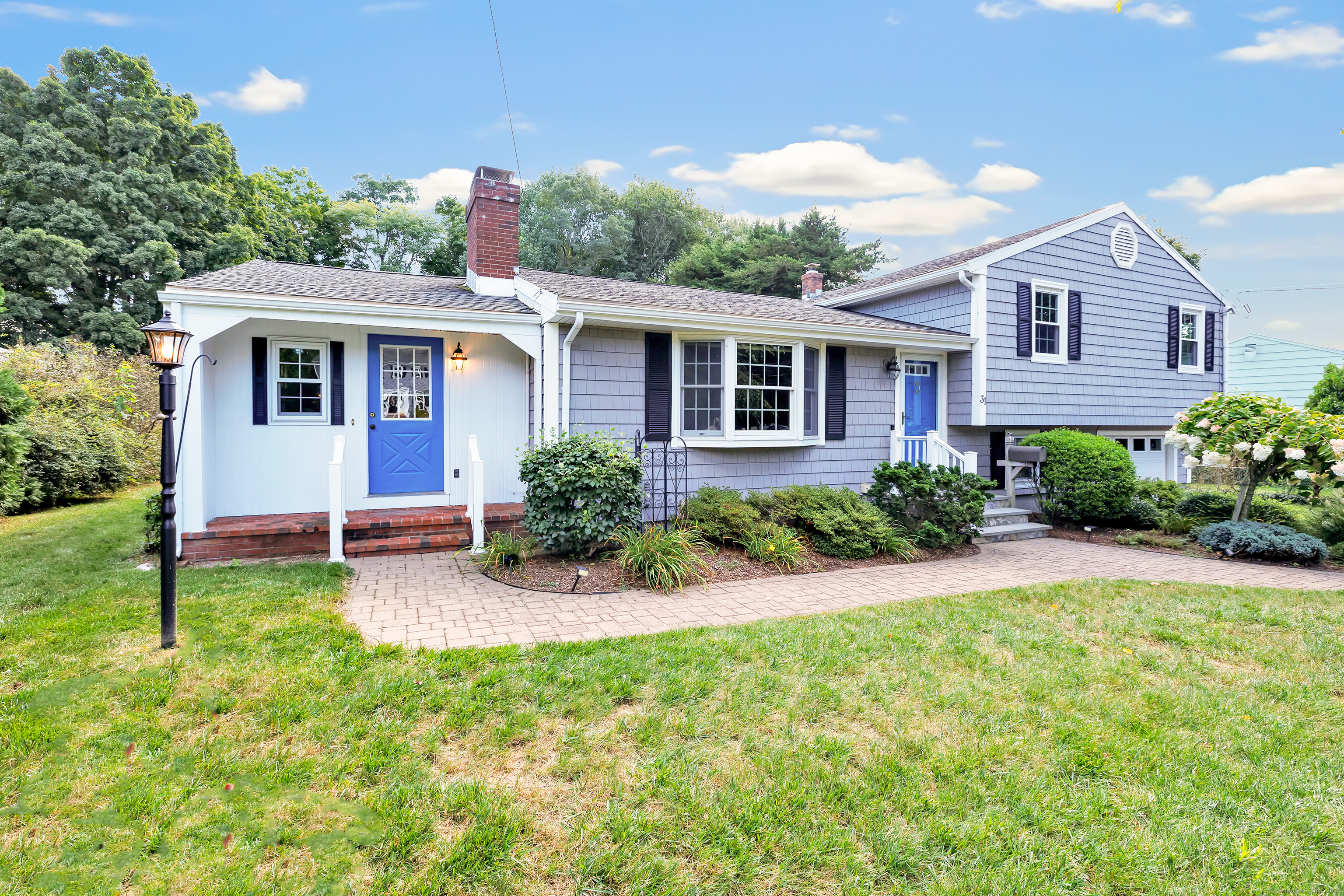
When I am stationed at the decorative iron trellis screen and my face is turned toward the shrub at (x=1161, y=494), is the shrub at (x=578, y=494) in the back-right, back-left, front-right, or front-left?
back-right

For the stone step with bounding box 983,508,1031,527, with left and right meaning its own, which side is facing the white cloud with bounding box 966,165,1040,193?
back

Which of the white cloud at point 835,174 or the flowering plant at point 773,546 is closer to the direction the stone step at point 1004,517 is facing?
the flowering plant

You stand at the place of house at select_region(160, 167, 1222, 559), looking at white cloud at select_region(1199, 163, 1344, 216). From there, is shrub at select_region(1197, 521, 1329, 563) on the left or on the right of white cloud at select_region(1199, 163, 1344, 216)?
right

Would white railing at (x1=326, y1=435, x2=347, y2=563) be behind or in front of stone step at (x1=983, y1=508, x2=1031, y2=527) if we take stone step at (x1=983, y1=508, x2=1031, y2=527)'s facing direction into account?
in front

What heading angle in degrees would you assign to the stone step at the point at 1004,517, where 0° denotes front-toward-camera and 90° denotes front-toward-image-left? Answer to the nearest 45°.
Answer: approximately 0°

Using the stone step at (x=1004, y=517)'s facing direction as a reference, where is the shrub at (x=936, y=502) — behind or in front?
in front

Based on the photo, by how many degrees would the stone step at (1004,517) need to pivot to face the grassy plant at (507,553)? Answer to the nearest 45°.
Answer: approximately 45° to its right
